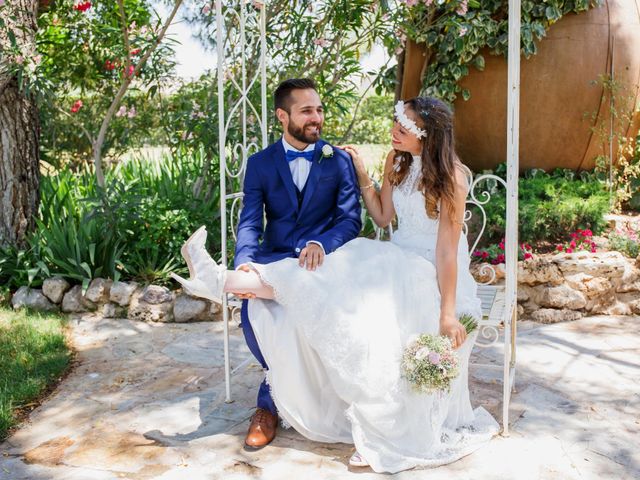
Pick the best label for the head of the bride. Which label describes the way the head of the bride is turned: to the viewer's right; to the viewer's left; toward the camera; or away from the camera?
to the viewer's left

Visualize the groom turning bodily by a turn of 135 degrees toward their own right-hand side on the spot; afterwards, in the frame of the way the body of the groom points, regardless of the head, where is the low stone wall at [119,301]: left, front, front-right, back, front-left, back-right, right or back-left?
front

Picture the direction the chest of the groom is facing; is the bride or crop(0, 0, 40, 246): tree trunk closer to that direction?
the bride

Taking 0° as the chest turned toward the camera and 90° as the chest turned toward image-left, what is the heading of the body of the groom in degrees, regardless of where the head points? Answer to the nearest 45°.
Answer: approximately 0°

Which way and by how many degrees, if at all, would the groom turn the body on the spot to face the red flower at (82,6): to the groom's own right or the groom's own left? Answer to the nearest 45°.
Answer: approximately 135° to the groom's own right

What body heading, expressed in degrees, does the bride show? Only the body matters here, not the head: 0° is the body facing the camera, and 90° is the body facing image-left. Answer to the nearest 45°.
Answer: approximately 45°

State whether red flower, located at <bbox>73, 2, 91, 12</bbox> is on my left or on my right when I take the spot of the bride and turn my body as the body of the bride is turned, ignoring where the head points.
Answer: on my right

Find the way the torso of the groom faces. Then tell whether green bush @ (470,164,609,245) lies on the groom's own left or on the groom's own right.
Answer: on the groom's own left

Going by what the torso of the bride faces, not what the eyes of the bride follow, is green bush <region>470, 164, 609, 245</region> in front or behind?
behind

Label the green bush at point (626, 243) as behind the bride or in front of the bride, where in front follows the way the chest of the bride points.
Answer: behind

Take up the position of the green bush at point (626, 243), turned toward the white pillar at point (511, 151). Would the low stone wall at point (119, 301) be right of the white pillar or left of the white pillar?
right

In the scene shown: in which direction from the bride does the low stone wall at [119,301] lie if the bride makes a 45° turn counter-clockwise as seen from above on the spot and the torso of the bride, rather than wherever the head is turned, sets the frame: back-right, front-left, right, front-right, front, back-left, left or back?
back-right

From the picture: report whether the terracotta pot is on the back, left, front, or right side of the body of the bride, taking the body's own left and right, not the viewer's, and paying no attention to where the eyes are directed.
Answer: back
